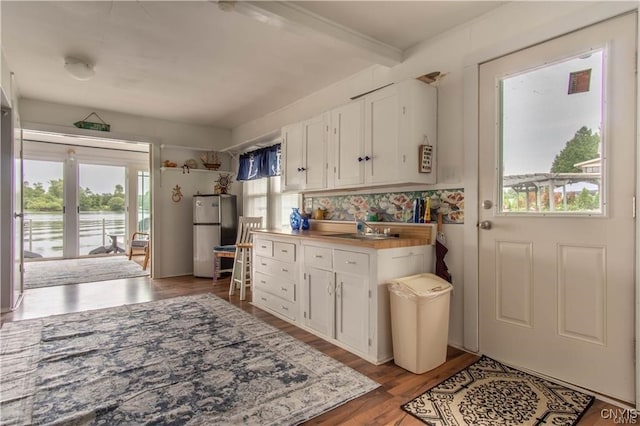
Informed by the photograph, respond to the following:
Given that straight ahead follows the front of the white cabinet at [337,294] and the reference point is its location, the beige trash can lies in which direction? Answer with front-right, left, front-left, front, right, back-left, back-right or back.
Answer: left

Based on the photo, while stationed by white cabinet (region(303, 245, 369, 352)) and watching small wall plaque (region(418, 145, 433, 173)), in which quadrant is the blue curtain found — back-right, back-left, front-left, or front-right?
back-left

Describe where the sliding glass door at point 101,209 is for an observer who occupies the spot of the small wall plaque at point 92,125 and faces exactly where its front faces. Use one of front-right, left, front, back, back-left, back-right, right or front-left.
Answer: back

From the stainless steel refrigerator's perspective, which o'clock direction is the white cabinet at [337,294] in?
The white cabinet is roughly at 10 o'clock from the stainless steel refrigerator.

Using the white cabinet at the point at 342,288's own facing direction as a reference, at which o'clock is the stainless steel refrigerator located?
The stainless steel refrigerator is roughly at 3 o'clock from the white cabinet.

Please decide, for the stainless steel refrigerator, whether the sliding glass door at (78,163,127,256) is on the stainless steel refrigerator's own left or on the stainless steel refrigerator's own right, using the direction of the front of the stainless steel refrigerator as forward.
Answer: on the stainless steel refrigerator's own right

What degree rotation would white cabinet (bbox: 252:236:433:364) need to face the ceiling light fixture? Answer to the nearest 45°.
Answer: approximately 45° to its right

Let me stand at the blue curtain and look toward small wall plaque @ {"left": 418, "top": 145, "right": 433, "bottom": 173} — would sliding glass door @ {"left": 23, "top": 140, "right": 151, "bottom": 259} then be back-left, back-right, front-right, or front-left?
back-right

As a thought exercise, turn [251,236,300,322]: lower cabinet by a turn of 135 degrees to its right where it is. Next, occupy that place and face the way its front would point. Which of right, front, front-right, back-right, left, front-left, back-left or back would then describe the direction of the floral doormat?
back-right

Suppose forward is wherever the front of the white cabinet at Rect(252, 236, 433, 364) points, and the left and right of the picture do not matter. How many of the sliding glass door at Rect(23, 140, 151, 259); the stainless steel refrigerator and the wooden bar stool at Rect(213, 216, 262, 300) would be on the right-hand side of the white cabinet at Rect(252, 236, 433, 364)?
3

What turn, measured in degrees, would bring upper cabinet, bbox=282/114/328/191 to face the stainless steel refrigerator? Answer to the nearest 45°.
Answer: approximately 90° to its right

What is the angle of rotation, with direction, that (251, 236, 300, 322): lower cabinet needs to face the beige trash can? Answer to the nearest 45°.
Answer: approximately 90° to its left
